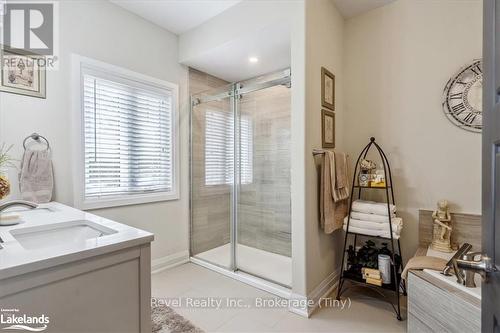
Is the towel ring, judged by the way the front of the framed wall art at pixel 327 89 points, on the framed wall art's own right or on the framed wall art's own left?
on the framed wall art's own right

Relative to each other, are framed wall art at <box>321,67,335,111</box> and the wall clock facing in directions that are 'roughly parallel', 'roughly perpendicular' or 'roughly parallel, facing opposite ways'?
roughly perpendicular

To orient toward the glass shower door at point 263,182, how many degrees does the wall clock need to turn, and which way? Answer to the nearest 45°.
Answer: approximately 90° to its right

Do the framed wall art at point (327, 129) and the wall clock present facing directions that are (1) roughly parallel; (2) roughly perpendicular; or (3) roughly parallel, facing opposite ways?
roughly perpendicular

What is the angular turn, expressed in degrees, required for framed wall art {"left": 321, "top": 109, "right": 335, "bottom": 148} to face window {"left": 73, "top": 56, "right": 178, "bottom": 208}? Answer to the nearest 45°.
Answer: approximately 135° to its right

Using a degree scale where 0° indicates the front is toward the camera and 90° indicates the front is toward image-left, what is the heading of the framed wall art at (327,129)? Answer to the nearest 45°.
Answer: approximately 315°
